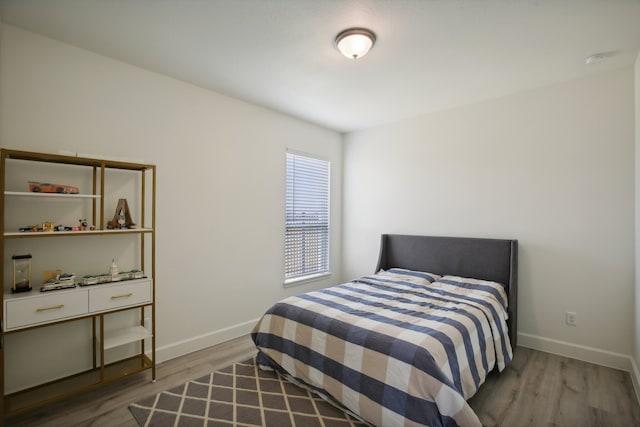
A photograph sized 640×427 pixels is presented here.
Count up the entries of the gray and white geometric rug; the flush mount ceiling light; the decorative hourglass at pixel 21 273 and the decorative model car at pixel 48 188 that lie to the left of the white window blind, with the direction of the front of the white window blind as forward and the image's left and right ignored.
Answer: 0

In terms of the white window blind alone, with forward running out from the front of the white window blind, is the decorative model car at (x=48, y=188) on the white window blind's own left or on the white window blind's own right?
on the white window blind's own right

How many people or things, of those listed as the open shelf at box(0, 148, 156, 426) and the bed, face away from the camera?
0

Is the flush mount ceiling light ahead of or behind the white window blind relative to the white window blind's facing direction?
ahead

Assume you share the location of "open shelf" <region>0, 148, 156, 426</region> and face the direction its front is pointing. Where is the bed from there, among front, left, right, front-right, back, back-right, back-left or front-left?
front

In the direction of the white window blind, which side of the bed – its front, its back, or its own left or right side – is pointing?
right

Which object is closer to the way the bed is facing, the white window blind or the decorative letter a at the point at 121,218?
the decorative letter a

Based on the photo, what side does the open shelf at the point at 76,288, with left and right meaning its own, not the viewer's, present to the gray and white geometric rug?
front

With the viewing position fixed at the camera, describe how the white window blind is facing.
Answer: facing the viewer and to the right of the viewer

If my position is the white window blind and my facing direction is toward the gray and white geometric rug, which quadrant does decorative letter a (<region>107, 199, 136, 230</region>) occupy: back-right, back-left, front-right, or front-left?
front-right

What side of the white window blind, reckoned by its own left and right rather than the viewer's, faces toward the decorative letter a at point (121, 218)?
right

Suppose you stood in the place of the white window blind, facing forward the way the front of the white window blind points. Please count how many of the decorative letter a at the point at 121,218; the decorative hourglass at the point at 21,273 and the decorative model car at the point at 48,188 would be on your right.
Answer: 3

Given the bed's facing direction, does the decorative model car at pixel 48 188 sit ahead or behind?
ahead

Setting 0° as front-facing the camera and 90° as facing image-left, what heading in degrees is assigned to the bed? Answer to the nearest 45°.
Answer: approximately 45°

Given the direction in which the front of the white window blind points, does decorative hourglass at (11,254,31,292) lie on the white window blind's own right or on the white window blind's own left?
on the white window blind's own right

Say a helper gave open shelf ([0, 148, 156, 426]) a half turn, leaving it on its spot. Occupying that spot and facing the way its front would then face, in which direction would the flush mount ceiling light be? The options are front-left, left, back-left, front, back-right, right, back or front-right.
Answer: back
